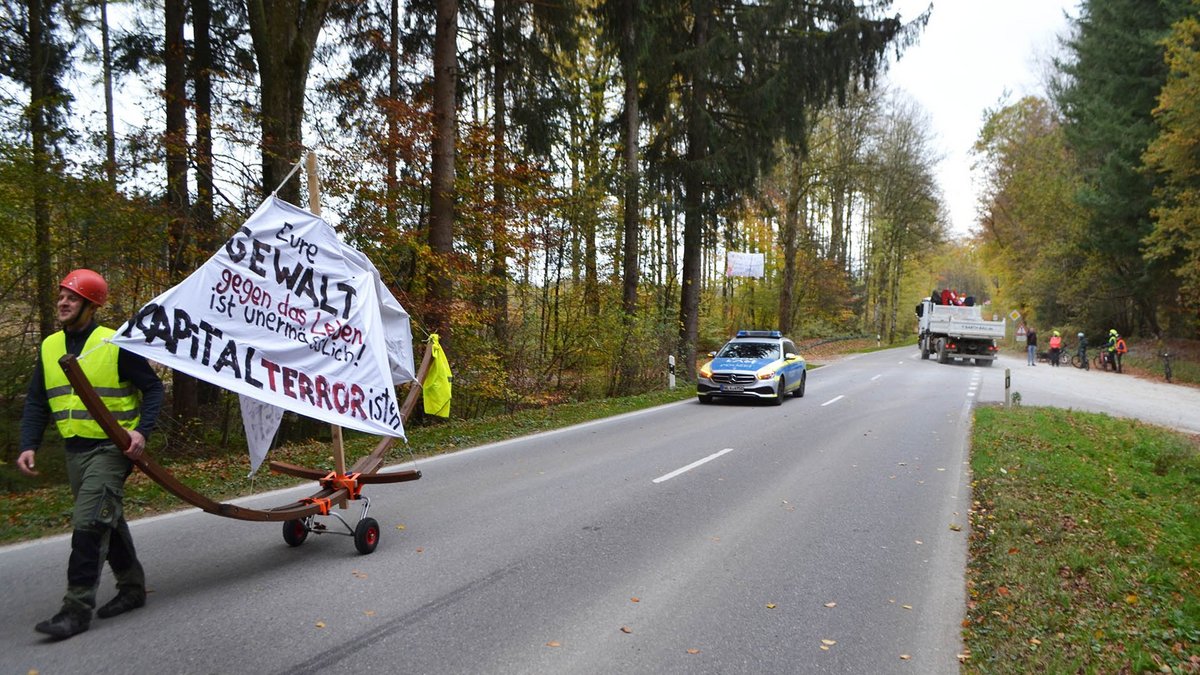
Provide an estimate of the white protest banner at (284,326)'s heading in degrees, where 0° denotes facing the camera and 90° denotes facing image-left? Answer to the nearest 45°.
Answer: approximately 0°

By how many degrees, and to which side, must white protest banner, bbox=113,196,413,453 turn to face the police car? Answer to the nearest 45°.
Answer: approximately 135° to its left

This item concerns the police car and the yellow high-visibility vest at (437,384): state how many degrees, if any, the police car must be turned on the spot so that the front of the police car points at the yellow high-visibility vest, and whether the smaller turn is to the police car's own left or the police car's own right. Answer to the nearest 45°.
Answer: approximately 45° to the police car's own left

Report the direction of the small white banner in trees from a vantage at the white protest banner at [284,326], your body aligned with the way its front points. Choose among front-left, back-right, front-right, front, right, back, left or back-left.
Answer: back-left

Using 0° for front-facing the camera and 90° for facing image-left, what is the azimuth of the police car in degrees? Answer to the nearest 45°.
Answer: approximately 45°

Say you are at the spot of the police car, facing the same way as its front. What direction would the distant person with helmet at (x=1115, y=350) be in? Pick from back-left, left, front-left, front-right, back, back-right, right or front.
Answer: back

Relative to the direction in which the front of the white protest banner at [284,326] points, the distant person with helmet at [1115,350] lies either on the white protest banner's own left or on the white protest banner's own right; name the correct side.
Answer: on the white protest banner's own left

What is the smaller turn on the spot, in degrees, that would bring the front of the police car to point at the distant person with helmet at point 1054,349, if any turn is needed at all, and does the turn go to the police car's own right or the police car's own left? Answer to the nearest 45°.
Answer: approximately 180°

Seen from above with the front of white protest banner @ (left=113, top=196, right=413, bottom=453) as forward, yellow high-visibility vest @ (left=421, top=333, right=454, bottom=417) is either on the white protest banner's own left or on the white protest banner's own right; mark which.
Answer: on the white protest banner's own left

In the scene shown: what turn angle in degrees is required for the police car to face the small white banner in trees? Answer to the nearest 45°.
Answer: approximately 135° to its right

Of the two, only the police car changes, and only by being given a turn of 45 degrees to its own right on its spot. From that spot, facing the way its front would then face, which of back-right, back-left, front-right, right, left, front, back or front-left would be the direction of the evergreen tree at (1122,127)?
back-right
